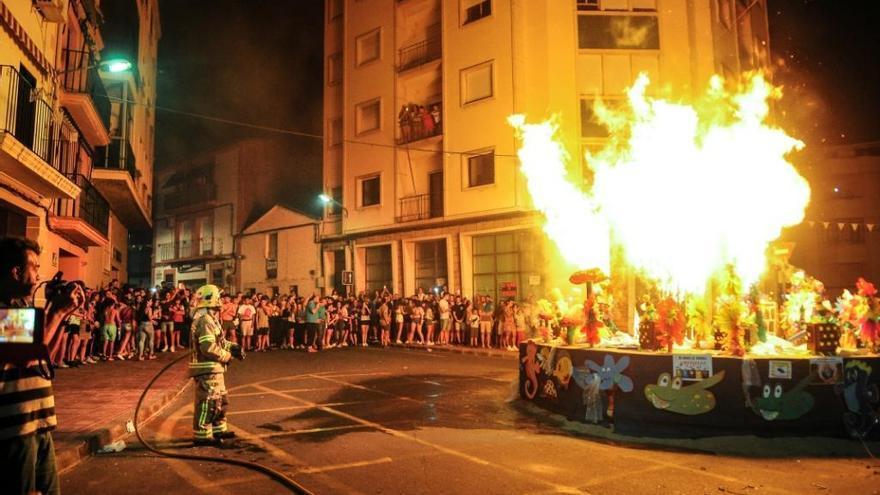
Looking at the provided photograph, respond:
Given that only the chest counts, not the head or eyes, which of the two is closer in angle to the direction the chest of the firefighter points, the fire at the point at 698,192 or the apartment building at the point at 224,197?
the fire

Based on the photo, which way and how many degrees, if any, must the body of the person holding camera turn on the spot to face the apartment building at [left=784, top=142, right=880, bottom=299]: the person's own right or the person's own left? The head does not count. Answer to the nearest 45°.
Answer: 0° — they already face it

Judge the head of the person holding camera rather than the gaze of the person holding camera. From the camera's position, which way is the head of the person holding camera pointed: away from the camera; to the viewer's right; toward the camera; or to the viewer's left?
to the viewer's right

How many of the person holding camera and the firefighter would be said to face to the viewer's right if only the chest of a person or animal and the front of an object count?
2

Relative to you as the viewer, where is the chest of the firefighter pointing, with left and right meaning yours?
facing to the right of the viewer

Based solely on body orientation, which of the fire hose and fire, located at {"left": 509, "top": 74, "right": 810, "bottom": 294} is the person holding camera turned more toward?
the fire

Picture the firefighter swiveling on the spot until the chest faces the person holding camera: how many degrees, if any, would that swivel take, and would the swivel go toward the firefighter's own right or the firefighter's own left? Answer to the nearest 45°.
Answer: approximately 90° to the firefighter's own right

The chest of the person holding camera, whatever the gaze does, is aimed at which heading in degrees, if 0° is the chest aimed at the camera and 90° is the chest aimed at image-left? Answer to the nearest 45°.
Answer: approximately 270°

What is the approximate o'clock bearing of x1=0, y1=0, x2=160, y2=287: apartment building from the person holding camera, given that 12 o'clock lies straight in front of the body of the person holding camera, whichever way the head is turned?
The apartment building is roughly at 9 o'clock from the person holding camera.
